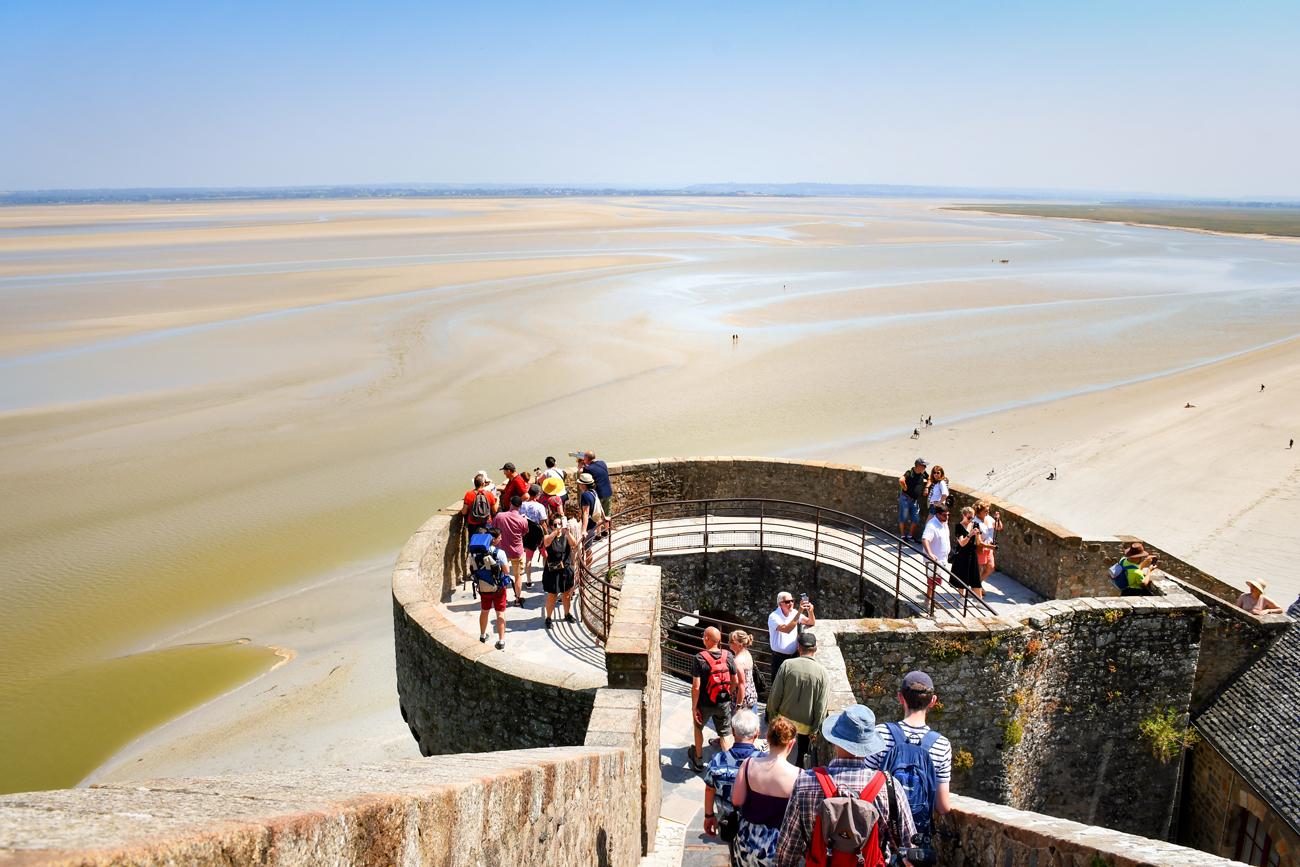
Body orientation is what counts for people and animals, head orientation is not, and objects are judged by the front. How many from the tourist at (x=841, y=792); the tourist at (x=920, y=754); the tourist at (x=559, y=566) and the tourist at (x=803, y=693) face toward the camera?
1

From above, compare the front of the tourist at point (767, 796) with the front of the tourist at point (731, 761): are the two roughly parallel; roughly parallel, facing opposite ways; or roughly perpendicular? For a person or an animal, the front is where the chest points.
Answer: roughly parallel

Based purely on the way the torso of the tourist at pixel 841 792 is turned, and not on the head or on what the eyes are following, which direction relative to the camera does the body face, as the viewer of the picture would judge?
away from the camera

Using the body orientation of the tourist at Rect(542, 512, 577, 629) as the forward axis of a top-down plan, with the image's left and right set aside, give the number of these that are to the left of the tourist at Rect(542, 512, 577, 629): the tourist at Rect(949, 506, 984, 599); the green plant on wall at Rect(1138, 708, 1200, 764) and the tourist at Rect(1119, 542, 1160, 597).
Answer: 3

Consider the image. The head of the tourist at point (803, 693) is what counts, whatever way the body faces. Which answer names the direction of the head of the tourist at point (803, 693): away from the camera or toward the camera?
away from the camera

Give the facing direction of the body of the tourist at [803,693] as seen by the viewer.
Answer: away from the camera

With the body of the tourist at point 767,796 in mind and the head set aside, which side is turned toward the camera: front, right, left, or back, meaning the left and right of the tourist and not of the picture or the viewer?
back

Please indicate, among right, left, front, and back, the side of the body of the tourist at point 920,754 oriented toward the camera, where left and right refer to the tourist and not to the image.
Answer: back

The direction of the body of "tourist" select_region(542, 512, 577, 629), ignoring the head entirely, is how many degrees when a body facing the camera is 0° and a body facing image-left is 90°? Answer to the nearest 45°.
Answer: approximately 0°

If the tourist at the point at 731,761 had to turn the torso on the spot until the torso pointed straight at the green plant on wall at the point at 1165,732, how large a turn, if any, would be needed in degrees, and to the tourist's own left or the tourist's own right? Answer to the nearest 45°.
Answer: approximately 45° to the tourist's own right

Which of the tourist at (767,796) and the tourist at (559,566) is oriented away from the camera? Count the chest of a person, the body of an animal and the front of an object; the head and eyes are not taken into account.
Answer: the tourist at (767,796)

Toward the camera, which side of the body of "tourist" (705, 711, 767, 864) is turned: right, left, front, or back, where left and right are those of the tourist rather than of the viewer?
back

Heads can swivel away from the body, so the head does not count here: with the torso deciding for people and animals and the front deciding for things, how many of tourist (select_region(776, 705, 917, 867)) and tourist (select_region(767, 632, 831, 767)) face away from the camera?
2
